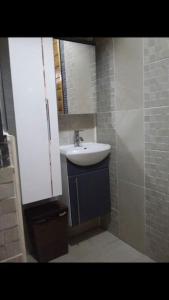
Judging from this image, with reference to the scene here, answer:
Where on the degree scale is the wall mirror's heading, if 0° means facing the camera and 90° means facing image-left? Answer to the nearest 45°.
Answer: approximately 315°
